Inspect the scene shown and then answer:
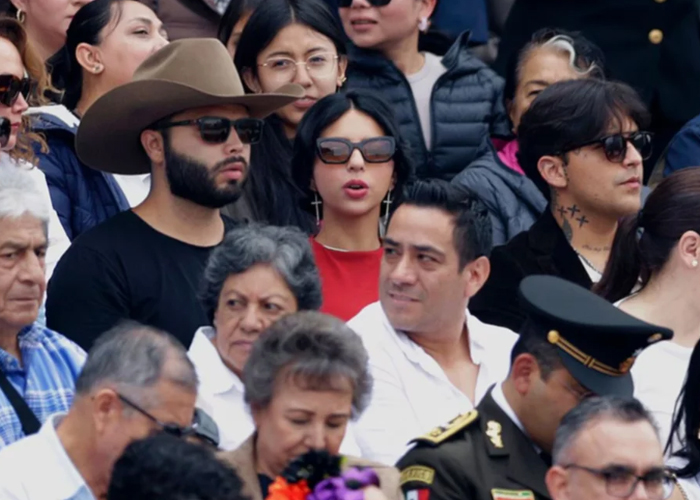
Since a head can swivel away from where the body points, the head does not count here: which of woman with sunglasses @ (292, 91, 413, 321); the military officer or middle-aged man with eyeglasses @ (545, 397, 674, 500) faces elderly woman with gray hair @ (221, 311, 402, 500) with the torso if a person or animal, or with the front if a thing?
the woman with sunglasses

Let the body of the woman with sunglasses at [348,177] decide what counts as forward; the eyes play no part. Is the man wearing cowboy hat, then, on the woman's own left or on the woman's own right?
on the woman's own right

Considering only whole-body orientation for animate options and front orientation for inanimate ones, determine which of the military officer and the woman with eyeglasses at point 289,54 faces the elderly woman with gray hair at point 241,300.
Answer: the woman with eyeglasses

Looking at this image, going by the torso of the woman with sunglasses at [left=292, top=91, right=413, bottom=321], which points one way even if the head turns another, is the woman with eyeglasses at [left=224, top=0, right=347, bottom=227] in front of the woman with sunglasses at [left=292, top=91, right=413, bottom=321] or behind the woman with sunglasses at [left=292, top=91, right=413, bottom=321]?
behind

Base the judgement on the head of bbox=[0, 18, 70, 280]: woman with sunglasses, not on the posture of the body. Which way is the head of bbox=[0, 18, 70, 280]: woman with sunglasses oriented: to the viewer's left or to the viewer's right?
to the viewer's right

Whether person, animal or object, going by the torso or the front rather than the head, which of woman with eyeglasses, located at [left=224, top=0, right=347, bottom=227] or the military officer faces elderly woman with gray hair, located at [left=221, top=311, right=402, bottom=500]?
the woman with eyeglasses

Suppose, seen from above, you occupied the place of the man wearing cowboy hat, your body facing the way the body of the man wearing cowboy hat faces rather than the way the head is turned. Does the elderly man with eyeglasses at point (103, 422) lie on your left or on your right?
on your right

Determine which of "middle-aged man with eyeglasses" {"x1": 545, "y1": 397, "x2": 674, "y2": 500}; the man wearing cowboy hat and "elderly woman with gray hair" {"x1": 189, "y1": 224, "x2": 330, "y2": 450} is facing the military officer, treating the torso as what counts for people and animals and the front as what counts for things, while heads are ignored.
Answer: the man wearing cowboy hat

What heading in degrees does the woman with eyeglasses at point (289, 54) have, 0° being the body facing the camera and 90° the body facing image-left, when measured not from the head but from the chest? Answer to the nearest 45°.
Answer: approximately 0°

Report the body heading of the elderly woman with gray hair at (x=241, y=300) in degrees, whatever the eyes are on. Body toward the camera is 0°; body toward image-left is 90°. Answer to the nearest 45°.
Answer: approximately 45°

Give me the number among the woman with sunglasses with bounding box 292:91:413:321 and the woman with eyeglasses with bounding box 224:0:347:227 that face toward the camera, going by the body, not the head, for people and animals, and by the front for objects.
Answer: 2
